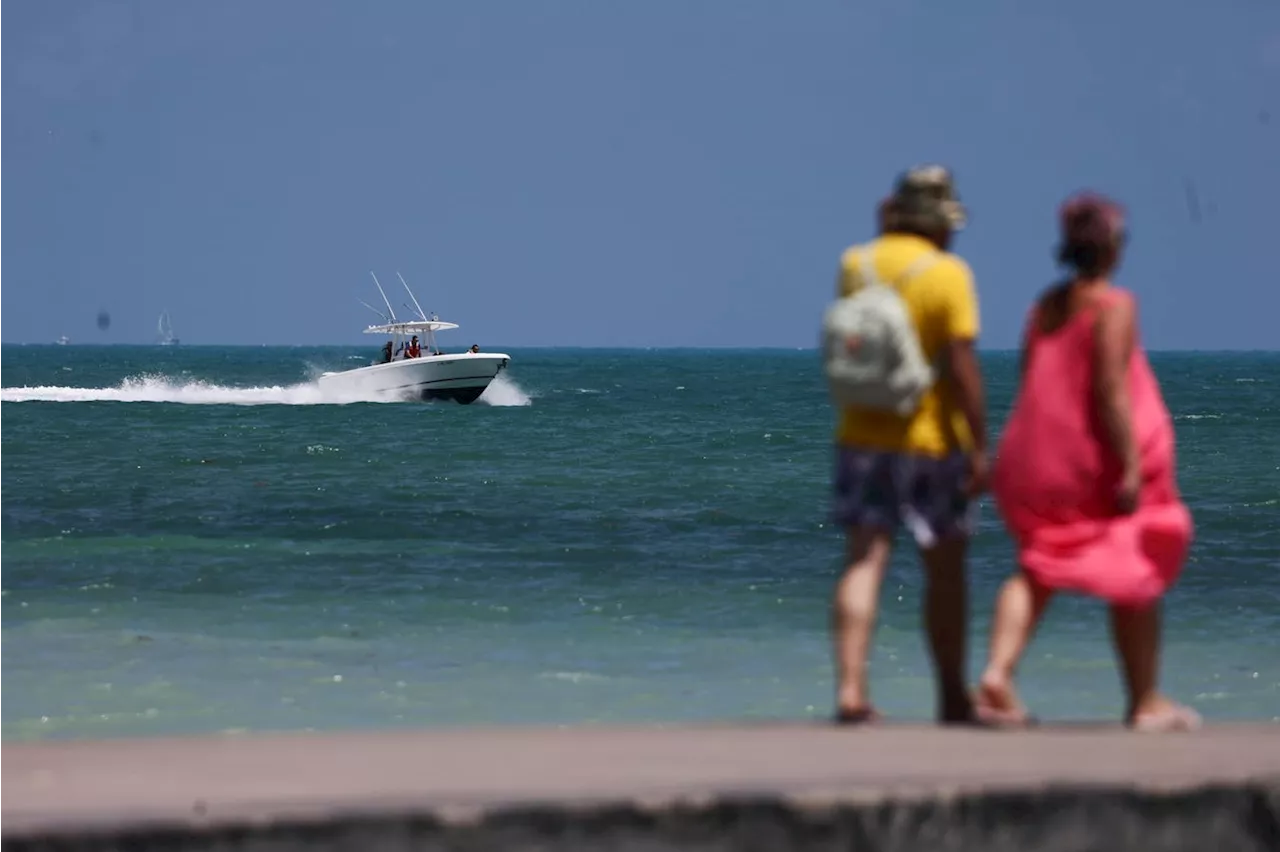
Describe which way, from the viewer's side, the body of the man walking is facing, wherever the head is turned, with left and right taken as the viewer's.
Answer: facing away from the viewer and to the right of the viewer

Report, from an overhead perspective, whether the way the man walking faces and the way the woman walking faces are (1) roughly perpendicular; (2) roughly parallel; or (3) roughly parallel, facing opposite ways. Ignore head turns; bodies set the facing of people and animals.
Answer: roughly parallel

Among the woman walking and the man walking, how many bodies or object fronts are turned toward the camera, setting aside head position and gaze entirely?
0

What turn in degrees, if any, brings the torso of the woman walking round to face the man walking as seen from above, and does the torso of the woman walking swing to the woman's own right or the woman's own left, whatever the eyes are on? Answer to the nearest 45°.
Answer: approximately 135° to the woman's own left

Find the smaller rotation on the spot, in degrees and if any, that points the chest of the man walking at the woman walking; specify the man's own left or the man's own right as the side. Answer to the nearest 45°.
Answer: approximately 45° to the man's own right

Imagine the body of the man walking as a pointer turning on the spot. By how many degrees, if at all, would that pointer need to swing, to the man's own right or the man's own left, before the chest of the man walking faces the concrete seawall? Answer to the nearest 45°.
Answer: approximately 180°

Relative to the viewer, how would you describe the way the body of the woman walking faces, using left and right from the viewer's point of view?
facing away from the viewer and to the right of the viewer
